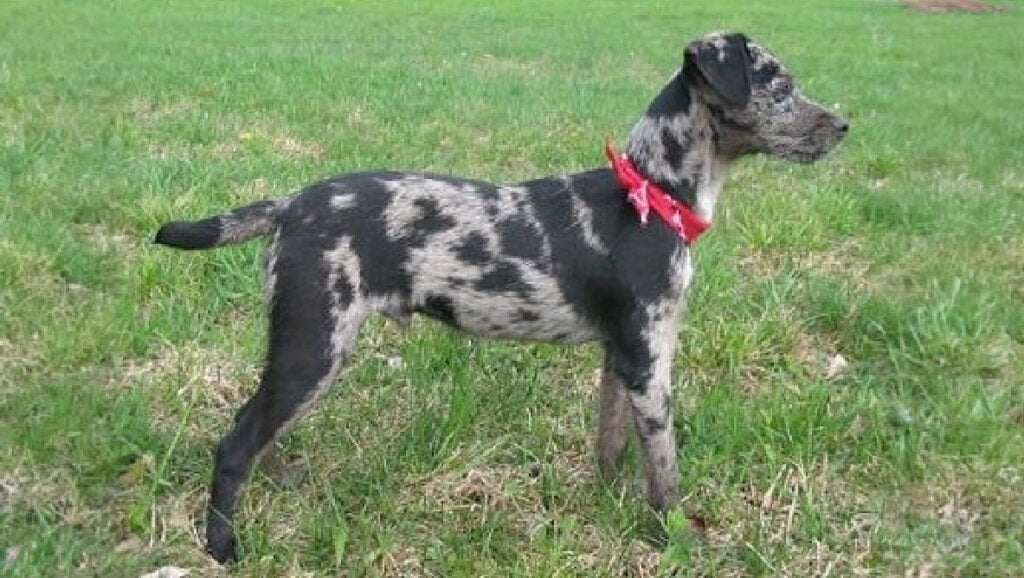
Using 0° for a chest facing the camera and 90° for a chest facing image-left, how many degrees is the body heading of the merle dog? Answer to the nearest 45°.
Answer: approximately 270°
